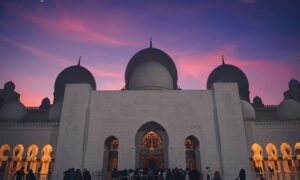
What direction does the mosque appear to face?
toward the camera
